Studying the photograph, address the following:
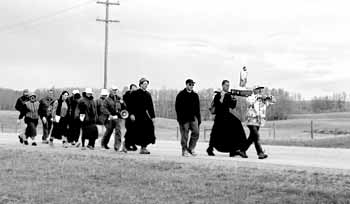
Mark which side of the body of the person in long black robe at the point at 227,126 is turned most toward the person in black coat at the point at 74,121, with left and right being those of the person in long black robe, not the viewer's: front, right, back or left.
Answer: back

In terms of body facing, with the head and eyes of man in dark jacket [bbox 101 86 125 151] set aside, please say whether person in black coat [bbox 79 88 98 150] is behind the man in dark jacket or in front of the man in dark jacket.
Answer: behind

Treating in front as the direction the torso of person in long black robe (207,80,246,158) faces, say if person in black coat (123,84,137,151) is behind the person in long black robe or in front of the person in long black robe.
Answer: behind

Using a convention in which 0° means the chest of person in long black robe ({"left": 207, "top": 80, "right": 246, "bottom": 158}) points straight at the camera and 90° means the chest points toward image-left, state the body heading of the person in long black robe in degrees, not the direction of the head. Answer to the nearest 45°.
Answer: approximately 315°

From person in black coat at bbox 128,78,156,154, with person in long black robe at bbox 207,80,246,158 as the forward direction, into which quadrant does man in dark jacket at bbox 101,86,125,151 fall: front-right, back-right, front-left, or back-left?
back-left

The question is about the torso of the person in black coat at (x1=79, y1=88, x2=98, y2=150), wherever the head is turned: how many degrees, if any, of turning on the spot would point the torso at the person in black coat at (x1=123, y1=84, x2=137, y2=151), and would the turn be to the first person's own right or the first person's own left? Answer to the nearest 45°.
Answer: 0° — they already face them

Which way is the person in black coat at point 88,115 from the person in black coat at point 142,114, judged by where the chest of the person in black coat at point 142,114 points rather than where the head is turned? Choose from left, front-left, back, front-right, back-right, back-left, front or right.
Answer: back

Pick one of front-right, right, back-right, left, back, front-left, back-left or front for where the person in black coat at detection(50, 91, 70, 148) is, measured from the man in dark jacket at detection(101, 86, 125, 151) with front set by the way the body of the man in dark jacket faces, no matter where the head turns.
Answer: back

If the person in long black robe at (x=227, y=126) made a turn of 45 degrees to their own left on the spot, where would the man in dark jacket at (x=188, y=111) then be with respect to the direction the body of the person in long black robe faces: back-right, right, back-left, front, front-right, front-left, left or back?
back

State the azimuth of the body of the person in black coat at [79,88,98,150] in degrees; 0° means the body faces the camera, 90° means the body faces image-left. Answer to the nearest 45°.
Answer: approximately 315°

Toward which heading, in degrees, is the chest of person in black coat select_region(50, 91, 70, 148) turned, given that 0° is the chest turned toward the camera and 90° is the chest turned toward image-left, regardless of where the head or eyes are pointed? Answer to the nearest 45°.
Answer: approximately 315°
